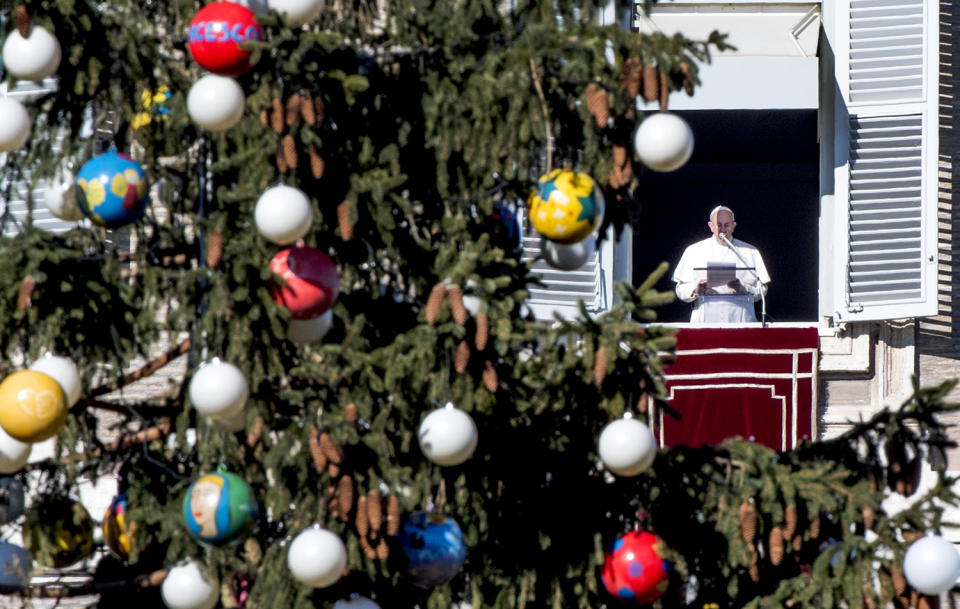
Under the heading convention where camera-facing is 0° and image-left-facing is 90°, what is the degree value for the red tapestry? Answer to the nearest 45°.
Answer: approximately 0°

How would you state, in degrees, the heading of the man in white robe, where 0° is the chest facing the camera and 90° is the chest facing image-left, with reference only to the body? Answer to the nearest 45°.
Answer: approximately 0°

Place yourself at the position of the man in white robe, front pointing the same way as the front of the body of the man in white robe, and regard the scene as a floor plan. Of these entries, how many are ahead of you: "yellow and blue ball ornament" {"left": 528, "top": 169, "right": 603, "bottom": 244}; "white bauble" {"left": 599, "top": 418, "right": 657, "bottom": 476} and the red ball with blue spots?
3

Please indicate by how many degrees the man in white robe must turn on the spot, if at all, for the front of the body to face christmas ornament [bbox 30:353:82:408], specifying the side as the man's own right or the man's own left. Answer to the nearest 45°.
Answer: approximately 45° to the man's own right
